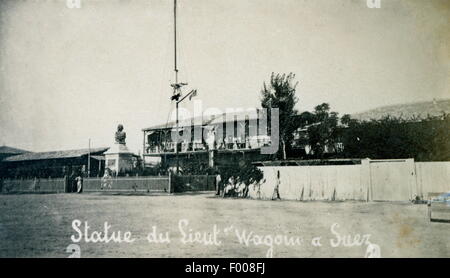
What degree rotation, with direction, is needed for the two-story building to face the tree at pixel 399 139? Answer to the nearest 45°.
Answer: approximately 90° to its left

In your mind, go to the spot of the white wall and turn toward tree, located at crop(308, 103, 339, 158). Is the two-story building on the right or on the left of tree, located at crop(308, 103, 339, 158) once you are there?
left

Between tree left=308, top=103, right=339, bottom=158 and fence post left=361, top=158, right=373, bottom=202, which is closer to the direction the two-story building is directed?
the fence post

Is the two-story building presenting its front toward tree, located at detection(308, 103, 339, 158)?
no

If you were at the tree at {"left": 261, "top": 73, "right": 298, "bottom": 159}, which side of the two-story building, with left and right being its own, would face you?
left

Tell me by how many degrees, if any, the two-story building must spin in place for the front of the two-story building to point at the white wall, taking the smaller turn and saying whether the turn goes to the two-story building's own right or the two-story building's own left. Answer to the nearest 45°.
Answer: approximately 90° to the two-story building's own left

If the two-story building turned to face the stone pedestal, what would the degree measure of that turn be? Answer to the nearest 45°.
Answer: approximately 45° to its right

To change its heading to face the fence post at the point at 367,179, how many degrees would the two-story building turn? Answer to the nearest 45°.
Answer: approximately 90° to its left

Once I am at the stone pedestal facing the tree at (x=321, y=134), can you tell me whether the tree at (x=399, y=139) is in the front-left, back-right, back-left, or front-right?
front-right

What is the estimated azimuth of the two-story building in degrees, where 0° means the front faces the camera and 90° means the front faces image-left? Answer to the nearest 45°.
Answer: approximately 45°
